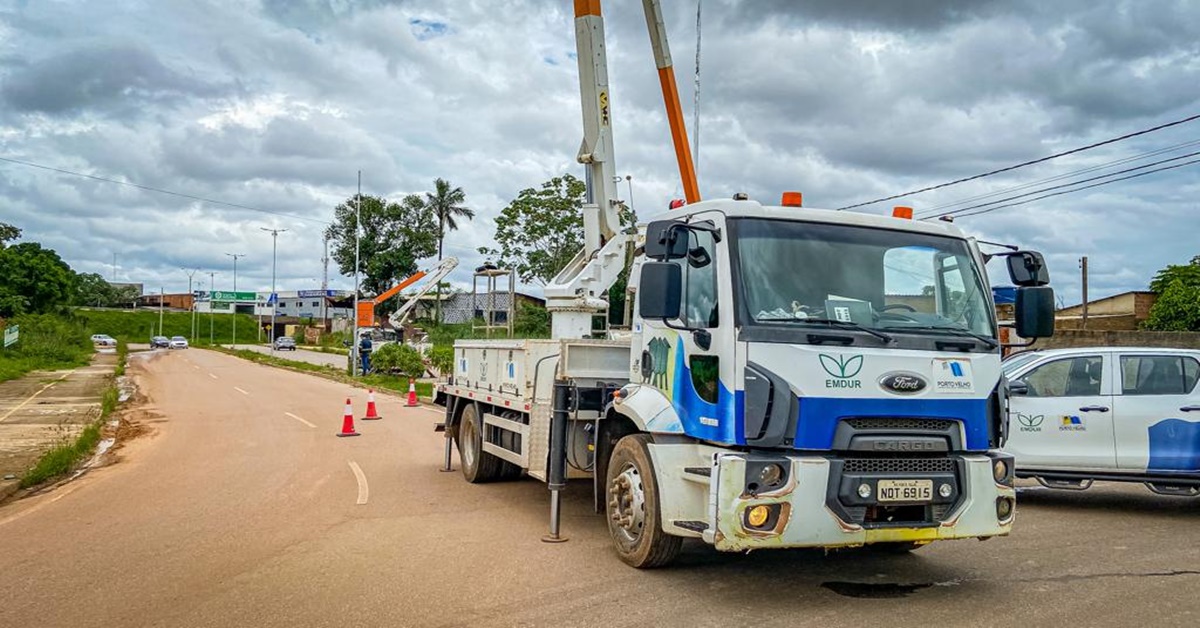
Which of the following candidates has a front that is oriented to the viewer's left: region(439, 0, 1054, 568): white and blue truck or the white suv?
the white suv

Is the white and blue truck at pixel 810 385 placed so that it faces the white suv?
no

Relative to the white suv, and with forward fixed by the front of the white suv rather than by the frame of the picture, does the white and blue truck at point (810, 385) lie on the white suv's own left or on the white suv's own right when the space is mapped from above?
on the white suv's own left

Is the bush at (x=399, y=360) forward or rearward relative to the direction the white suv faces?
forward

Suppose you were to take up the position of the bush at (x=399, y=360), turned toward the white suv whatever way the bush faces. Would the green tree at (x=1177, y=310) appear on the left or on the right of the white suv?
left

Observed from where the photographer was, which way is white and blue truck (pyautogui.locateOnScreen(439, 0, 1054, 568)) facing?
facing the viewer and to the right of the viewer

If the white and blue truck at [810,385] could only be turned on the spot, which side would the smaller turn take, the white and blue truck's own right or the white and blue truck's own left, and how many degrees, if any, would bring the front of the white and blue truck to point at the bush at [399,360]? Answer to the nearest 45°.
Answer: approximately 180°

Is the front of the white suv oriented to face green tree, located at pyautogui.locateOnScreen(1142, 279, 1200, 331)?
no

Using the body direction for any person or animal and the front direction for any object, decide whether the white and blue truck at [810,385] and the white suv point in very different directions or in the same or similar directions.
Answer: very different directions

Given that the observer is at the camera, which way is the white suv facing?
facing to the left of the viewer

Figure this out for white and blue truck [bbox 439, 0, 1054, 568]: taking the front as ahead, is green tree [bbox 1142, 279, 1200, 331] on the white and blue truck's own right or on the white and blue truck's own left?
on the white and blue truck's own left

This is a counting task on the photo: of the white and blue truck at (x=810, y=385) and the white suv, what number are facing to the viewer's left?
1

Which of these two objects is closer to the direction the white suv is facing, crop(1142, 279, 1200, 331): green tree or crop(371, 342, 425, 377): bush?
the bush
